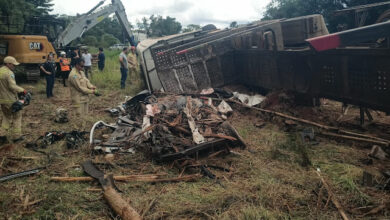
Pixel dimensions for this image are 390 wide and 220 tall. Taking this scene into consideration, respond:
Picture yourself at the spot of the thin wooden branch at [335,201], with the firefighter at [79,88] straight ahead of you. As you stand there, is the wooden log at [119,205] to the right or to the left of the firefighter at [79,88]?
left

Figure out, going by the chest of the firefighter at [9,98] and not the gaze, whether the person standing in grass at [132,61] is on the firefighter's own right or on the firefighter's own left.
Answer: on the firefighter's own left

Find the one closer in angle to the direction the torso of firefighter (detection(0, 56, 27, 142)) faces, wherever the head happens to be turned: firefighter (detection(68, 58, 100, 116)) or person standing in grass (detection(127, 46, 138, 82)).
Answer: the firefighter

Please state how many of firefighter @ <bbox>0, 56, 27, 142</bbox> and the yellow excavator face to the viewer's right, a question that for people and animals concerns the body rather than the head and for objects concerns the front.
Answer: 2

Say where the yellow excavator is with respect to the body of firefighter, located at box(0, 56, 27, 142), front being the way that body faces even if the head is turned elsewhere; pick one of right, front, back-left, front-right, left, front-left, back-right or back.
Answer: left

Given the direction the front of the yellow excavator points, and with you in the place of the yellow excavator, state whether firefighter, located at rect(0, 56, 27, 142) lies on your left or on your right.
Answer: on your right

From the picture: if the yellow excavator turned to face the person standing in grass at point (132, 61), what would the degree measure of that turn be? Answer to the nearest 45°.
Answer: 0° — it already faces them

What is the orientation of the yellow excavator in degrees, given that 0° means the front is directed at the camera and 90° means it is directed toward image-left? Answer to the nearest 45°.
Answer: approximately 270°

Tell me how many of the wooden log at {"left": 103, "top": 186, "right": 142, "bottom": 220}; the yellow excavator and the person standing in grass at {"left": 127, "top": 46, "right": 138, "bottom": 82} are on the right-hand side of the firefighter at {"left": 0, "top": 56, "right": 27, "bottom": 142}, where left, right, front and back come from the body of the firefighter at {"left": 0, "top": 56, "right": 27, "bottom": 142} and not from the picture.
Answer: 1

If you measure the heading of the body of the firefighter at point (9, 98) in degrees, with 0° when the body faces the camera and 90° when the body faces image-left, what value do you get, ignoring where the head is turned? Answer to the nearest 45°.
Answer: approximately 270°
